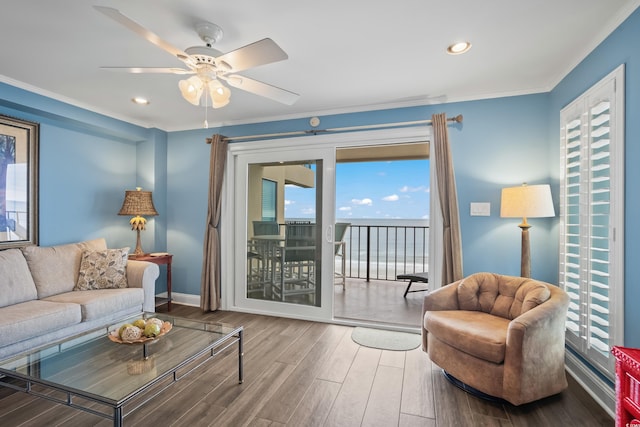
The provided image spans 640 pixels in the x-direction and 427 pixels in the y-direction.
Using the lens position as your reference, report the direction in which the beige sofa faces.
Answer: facing the viewer and to the right of the viewer

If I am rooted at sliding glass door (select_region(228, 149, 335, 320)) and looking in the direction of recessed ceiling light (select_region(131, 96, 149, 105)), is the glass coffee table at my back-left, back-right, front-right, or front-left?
front-left

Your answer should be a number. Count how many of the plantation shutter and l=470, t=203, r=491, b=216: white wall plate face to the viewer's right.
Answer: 0

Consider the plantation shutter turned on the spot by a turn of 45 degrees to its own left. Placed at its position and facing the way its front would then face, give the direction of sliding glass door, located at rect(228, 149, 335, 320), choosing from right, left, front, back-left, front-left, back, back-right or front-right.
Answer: right

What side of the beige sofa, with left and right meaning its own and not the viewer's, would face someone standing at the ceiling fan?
front

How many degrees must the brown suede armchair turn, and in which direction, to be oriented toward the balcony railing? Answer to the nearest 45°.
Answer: approximately 90° to its right

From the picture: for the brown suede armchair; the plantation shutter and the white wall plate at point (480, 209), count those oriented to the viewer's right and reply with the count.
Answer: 0

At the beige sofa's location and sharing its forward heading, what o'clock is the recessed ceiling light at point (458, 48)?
The recessed ceiling light is roughly at 12 o'clock from the beige sofa.

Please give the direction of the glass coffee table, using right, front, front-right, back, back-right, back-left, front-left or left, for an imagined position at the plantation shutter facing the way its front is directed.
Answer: front

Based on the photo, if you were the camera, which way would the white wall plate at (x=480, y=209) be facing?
facing the viewer

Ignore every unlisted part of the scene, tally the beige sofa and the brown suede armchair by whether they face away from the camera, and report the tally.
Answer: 0

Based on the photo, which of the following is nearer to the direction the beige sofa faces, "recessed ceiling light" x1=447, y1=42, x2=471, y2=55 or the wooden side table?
the recessed ceiling light

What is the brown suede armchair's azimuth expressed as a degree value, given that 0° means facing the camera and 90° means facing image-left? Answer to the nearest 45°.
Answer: approximately 45°

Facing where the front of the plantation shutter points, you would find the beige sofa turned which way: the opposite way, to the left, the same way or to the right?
the opposite way

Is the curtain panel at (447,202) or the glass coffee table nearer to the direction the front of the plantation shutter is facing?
the glass coffee table

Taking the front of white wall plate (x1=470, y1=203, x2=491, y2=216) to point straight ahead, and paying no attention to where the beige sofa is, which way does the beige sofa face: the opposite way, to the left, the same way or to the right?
to the left

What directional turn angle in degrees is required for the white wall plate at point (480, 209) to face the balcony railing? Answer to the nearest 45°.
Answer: approximately 135° to its right
